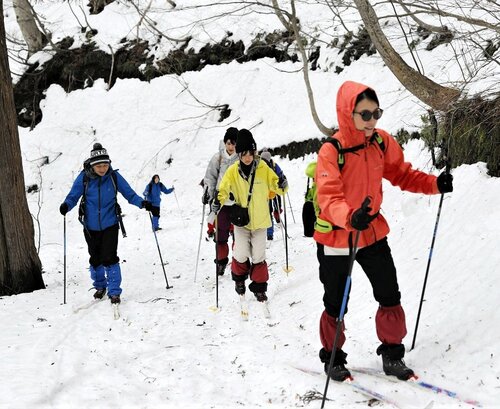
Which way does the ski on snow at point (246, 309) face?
toward the camera

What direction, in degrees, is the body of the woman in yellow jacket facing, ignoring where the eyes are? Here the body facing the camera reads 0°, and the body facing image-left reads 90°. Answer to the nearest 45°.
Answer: approximately 0°

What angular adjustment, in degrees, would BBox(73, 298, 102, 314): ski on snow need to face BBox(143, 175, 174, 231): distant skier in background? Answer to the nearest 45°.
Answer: approximately 135° to its right

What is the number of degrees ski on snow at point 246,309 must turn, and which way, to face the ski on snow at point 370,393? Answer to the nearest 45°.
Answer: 0° — it already faces it

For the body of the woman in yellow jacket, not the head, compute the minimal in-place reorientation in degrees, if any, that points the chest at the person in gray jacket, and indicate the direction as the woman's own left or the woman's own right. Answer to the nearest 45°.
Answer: approximately 180°

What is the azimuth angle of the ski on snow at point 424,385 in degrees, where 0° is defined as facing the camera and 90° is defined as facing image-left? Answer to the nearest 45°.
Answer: approximately 315°

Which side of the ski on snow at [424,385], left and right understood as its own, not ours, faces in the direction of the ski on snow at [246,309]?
back

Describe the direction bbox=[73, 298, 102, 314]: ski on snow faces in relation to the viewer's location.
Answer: facing the viewer and to the left of the viewer

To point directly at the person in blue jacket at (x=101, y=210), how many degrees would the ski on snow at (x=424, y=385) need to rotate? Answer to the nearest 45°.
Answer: approximately 180°

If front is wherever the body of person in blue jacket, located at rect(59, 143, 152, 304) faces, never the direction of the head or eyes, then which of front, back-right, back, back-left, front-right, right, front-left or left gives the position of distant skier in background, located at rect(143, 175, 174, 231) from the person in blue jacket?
back

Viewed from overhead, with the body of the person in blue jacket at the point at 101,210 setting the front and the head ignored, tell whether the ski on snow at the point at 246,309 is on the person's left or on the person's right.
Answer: on the person's left

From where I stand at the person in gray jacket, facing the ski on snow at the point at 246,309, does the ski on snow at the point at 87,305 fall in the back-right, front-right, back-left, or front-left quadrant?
front-right
